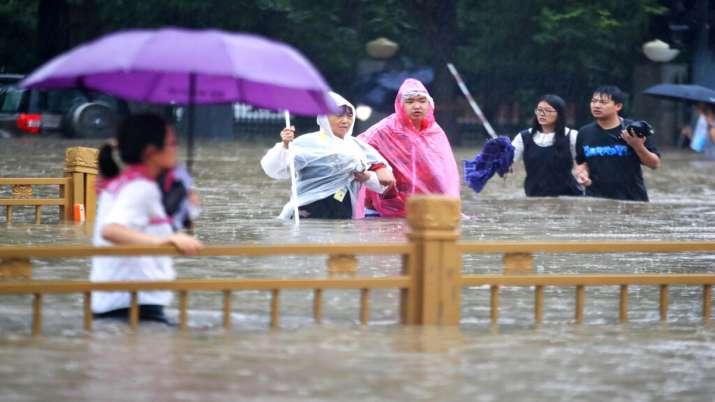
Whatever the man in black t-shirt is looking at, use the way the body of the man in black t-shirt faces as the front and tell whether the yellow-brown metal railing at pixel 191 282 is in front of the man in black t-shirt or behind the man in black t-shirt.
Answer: in front

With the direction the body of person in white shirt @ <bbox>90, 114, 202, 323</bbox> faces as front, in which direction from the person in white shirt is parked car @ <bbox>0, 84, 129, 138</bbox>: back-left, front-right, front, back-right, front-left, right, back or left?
left

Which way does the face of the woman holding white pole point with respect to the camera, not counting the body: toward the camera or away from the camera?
toward the camera

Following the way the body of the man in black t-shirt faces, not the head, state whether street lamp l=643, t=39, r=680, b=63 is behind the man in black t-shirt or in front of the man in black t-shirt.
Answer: behind

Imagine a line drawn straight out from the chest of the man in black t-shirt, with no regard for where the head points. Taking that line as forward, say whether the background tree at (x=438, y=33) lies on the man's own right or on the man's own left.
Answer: on the man's own right

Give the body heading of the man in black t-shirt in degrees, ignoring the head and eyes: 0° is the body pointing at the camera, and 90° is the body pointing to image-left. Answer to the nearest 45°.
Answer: approximately 45°

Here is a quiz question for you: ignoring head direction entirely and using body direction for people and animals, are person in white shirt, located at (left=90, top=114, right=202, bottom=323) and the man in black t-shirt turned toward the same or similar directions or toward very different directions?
very different directions

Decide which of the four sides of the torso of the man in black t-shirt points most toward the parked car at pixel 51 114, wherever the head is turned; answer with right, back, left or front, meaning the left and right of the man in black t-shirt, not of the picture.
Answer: right

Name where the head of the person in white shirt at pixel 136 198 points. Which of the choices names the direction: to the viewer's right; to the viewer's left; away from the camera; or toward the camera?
to the viewer's right
